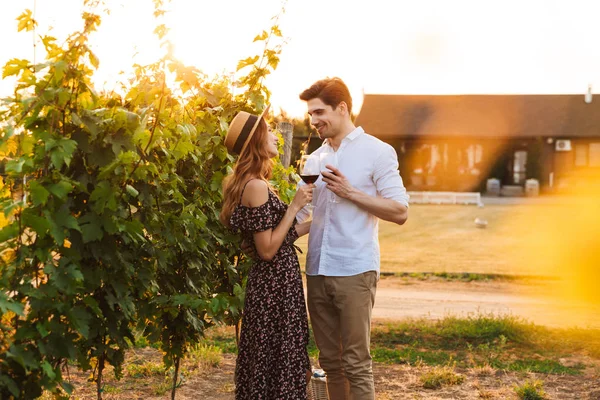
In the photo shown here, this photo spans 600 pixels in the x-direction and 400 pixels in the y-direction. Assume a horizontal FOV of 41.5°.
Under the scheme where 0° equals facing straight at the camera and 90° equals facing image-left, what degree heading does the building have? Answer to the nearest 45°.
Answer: approximately 0°

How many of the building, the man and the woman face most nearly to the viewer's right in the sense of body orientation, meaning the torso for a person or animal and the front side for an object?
1

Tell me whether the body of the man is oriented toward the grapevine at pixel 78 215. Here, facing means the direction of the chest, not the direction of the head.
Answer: yes

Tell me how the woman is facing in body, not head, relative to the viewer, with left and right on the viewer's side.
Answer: facing to the right of the viewer

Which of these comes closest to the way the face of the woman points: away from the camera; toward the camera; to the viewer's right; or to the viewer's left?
to the viewer's right

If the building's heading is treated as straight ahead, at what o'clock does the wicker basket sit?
The wicker basket is roughly at 12 o'clock from the building.

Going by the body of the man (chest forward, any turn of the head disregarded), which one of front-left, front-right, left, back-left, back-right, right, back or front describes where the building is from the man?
back-right

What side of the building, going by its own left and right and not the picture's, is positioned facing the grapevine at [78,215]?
front

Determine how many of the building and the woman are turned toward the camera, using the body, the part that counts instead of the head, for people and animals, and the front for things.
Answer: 1

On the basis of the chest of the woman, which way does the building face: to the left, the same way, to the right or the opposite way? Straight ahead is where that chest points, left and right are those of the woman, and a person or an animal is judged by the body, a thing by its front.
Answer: to the right

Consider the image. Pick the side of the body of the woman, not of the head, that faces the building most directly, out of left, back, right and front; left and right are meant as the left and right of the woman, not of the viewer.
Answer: left

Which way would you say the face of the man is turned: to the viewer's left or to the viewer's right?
to the viewer's left
